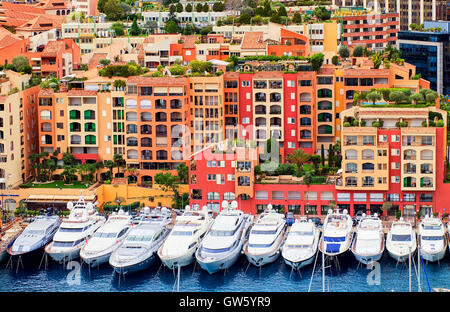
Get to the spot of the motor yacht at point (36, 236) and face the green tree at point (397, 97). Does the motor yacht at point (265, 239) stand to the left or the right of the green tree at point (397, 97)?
right

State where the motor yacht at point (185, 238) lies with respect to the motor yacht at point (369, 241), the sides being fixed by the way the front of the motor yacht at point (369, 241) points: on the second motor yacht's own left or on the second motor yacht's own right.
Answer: on the second motor yacht's own right

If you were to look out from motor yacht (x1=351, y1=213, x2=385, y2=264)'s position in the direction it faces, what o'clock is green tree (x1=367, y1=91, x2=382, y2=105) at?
The green tree is roughly at 6 o'clock from the motor yacht.

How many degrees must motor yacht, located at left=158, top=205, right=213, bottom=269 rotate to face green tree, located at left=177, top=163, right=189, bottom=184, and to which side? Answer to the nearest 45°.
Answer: approximately 135° to its right

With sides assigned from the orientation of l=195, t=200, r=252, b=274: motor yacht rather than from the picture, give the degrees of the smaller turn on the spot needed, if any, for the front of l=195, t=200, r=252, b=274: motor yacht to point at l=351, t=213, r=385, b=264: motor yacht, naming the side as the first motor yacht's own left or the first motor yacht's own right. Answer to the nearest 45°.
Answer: approximately 135° to the first motor yacht's own left

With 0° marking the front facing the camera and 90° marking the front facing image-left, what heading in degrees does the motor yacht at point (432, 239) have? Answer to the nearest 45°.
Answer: approximately 0°

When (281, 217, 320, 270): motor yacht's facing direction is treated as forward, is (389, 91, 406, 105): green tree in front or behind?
behind

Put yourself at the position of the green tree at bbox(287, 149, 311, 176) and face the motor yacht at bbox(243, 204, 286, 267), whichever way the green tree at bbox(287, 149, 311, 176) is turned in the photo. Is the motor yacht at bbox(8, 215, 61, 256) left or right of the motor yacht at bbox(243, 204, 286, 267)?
right

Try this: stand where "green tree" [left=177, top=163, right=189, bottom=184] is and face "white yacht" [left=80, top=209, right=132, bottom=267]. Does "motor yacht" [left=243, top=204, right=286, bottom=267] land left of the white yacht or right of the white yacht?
left

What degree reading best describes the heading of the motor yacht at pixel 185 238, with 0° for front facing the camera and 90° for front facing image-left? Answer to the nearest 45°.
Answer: approximately 45°
